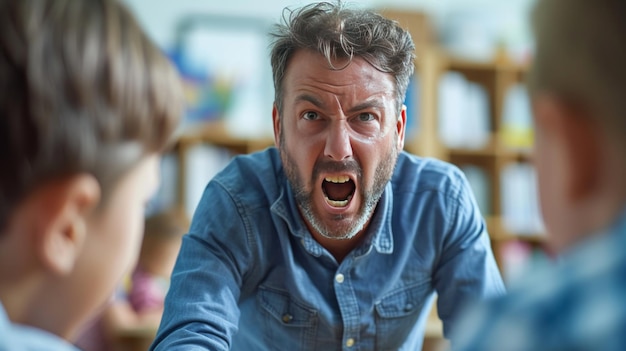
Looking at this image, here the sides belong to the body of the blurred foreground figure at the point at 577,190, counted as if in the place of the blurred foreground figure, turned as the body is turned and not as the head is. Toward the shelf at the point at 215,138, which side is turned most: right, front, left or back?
front

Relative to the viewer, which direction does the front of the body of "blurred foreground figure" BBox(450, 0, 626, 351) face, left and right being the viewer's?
facing away from the viewer and to the left of the viewer

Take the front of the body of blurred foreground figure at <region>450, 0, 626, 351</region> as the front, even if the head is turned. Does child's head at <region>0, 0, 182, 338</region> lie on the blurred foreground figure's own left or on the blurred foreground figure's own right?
on the blurred foreground figure's own left

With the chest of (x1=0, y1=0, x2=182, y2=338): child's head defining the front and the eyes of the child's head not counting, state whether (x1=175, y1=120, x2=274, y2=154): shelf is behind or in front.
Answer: in front

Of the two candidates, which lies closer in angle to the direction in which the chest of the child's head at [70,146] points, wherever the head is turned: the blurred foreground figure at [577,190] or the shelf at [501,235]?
the shelf

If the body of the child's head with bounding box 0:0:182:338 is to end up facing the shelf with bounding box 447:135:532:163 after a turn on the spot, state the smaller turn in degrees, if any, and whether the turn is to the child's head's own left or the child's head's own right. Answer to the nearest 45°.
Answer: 0° — they already face it

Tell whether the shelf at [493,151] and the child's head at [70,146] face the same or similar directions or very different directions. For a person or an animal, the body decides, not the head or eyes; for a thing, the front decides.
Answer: very different directions

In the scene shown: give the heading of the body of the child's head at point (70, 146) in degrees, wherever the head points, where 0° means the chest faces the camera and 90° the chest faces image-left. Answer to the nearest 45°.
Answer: approximately 225°

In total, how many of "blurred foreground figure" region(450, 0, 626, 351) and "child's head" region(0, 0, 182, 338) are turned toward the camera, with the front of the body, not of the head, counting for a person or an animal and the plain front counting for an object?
0
